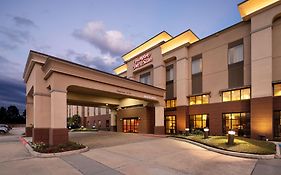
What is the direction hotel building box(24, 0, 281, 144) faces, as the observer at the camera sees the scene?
facing the viewer and to the left of the viewer
